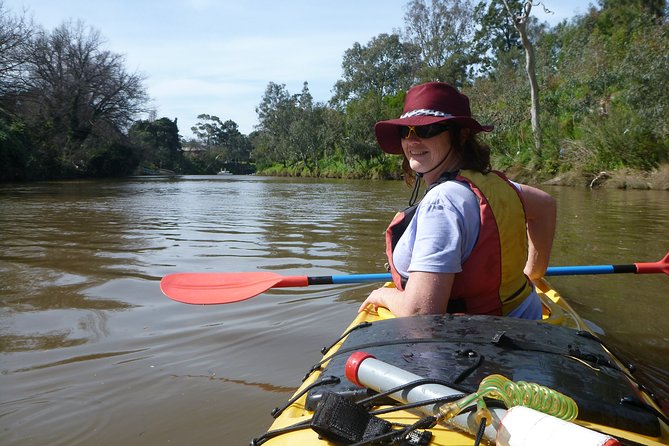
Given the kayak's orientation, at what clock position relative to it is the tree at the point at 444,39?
The tree is roughly at 12 o'clock from the kayak.

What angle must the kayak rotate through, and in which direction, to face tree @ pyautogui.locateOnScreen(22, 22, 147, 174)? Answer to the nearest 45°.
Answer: approximately 45° to its left

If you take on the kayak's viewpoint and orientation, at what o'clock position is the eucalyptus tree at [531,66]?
The eucalyptus tree is roughly at 12 o'clock from the kayak.

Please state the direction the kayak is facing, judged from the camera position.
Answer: facing away from the viewer

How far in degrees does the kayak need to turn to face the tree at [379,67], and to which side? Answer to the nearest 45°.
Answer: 0° — it already faces it
